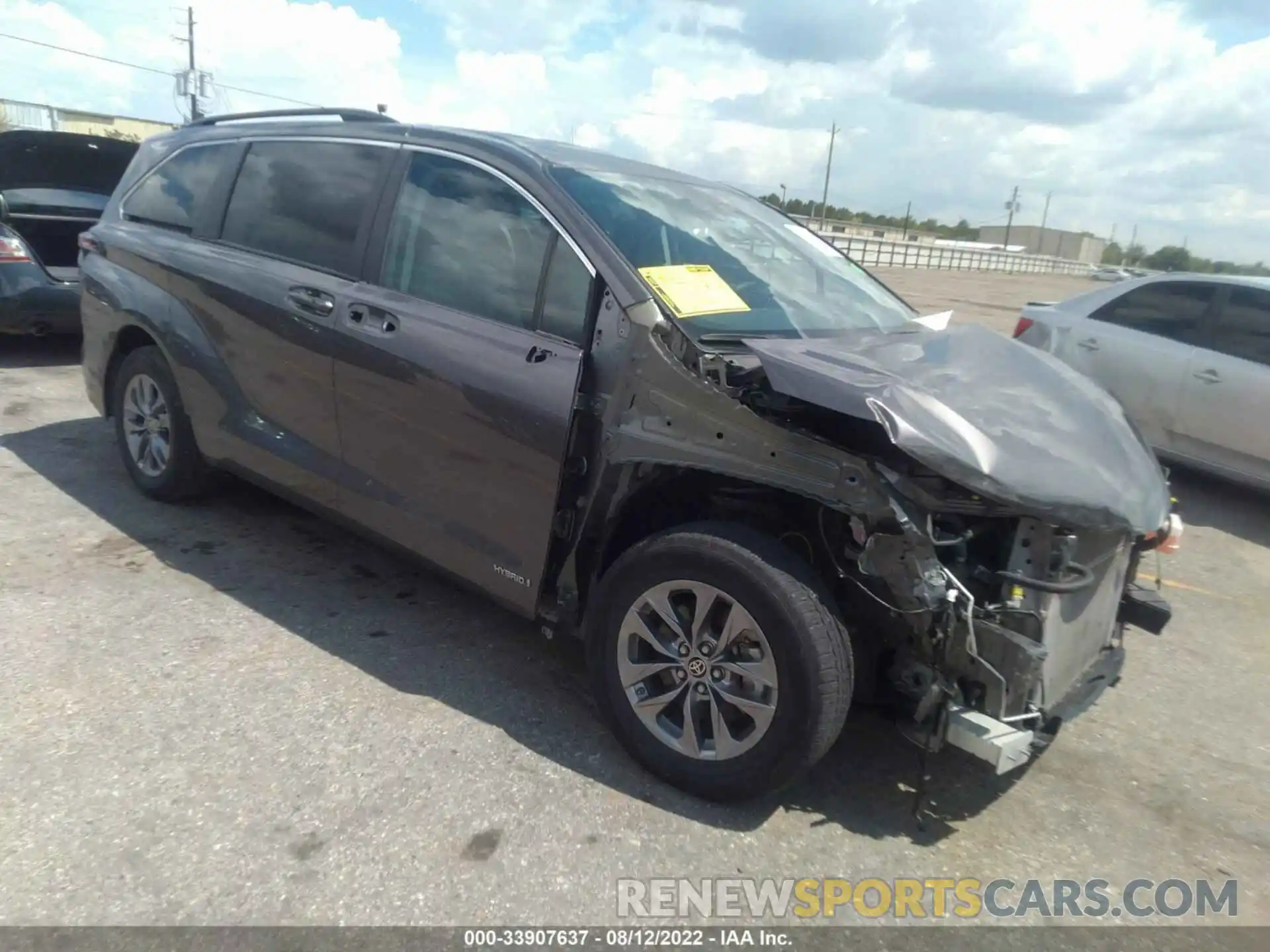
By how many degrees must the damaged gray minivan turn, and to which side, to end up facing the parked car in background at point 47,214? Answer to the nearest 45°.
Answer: approximately 180°

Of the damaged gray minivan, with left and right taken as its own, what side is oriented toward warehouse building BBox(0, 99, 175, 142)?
back

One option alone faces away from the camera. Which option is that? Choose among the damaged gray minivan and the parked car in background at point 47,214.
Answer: the parked car in background

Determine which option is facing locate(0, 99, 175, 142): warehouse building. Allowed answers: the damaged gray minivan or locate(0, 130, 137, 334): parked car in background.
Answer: the parked car in background

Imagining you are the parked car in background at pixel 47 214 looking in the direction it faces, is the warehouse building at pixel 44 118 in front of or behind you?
in front

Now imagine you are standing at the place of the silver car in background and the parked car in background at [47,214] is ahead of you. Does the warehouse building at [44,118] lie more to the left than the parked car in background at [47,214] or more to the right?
right

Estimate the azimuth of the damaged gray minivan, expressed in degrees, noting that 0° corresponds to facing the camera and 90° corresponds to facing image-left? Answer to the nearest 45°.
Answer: approximately 315°

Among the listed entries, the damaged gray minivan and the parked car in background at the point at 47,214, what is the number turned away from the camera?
1

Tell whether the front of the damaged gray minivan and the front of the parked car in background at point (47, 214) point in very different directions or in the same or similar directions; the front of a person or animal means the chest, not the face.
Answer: very different directions

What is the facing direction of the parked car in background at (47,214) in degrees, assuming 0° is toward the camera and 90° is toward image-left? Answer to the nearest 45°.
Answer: approximately 180°

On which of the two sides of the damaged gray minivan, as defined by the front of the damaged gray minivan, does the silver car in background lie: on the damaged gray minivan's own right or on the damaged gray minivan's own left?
on the damaged gray minivan's own left

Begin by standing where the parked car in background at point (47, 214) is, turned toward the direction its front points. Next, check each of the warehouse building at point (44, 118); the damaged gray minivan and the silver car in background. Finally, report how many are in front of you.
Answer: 1
